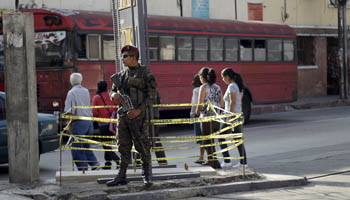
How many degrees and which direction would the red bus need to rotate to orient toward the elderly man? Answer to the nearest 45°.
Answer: approximately 45° to its left

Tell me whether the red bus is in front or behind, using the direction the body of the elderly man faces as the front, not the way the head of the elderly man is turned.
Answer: in front

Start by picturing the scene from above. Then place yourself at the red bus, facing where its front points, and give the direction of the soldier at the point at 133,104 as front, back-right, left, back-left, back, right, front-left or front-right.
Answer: front-left

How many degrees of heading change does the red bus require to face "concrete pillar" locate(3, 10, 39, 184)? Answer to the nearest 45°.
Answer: approximately 45° to its left

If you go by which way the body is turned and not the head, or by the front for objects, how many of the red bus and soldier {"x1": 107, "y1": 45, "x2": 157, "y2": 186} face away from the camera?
0

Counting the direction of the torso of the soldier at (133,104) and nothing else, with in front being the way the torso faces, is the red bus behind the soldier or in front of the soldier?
behind

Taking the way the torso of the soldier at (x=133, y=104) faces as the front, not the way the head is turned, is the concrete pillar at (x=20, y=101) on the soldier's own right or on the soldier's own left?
on the soldier's own right

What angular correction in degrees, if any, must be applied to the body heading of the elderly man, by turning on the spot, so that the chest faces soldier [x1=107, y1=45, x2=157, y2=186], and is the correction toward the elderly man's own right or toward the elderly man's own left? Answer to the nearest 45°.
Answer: approximately 135° to the elderly man's own right

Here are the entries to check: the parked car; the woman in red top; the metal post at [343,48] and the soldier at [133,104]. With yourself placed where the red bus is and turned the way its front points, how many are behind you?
1

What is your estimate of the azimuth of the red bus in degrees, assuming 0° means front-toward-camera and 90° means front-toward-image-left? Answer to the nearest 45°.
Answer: approximately 45°

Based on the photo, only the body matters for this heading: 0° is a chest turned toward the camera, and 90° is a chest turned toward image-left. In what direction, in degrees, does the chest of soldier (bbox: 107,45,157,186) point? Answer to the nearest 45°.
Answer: approximately 45°
